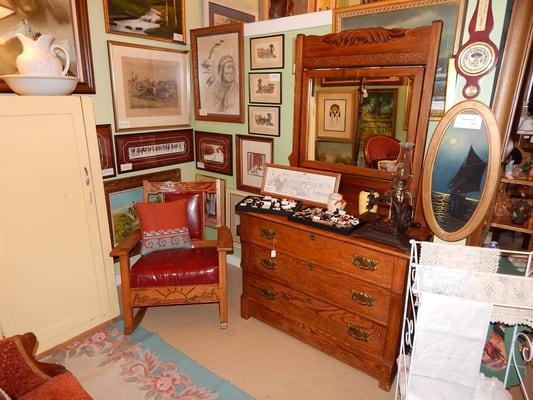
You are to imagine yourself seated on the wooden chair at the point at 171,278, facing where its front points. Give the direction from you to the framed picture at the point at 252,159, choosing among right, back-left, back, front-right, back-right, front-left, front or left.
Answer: back-left

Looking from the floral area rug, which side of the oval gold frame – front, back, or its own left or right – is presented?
front

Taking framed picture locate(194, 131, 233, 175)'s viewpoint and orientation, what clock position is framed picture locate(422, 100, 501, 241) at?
framed picture locate(422, 100, 501, 241) is roughly at 9 o'clock from framed picture locate(194, 131, 233, 175).

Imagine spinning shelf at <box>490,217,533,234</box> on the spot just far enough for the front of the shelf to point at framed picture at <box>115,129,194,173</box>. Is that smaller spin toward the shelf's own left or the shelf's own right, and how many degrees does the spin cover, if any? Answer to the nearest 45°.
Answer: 0° — it already faces it

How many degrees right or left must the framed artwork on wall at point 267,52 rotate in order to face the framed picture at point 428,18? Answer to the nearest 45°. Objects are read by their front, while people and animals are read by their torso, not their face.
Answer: approximately 90° to its left

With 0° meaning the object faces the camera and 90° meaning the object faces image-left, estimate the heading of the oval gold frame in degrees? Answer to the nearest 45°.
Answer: approximately 45°

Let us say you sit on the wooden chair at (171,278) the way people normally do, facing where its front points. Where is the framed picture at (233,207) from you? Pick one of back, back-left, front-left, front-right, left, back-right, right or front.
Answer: back-left

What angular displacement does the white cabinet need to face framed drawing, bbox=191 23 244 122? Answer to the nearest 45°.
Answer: approximately 45° to its left

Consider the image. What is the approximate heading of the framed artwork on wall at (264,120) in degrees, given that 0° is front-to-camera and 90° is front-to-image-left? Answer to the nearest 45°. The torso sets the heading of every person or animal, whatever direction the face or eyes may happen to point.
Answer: approximately 45°

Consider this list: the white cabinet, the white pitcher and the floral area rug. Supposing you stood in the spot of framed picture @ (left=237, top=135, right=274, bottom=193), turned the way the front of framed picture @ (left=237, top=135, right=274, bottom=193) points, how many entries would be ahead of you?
3
